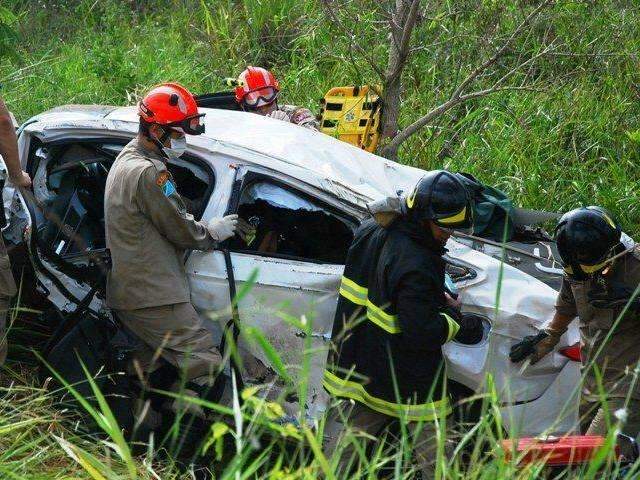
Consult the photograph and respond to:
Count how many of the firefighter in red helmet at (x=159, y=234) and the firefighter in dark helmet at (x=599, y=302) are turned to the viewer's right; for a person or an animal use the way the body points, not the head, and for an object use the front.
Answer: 1

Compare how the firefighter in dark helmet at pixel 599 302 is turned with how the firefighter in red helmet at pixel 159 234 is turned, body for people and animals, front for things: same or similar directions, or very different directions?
very different directions

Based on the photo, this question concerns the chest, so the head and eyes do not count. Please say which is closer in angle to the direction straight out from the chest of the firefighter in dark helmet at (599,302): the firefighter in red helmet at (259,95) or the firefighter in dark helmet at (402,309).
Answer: the firefighter in dark helmet

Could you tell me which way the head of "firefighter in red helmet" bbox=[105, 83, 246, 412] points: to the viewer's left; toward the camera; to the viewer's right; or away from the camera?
to the viewer's right

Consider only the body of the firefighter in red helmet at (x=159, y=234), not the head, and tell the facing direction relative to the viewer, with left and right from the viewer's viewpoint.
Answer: facing to the right of the viewer

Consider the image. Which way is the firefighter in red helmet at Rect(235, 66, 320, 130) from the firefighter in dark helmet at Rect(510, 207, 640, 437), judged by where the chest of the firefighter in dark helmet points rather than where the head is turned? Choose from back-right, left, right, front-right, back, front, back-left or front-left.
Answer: right

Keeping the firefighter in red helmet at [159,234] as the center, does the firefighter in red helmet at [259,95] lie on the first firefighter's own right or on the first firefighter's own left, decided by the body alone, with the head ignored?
on the first firefighter's own left

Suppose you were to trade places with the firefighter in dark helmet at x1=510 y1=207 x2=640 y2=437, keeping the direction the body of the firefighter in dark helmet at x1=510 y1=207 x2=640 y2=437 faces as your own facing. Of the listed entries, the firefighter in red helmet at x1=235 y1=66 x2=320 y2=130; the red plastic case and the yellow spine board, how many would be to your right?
2

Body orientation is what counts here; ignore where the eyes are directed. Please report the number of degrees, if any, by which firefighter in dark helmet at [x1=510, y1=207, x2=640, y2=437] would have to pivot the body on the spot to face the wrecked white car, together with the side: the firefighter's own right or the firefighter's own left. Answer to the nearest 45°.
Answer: approximately 45° to the firefighter's own right

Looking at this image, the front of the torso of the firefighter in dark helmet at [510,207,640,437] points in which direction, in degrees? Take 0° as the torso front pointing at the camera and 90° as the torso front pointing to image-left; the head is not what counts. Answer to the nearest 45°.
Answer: approximately 45°

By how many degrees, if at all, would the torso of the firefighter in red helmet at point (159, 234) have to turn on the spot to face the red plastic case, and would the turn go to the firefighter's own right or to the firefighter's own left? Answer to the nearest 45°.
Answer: approximately 45° to the firefighter's own right

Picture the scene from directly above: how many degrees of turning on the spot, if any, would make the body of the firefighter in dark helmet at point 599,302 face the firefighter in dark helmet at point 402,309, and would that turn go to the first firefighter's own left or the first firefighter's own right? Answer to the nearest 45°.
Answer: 0° — they already face them
